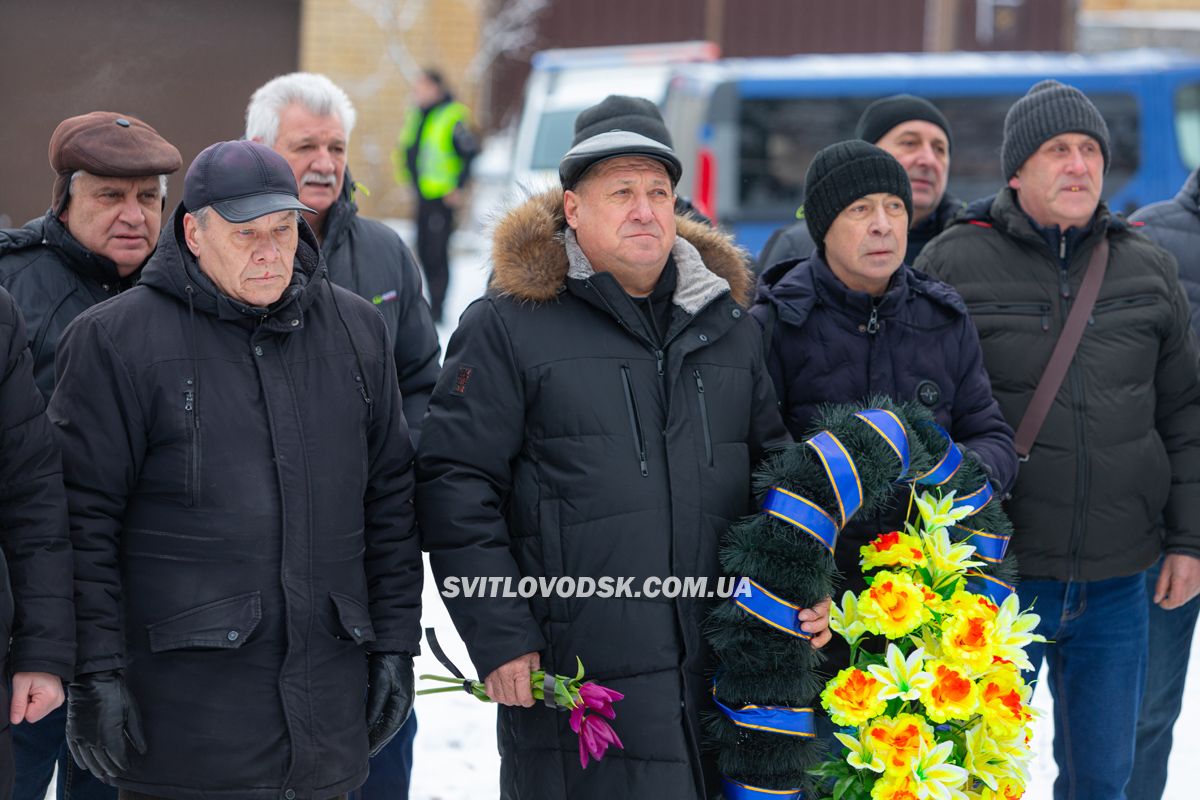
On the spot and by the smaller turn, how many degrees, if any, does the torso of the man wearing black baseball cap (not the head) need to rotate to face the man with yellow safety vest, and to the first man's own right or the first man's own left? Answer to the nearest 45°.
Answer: approximately 135° to the first man's own left

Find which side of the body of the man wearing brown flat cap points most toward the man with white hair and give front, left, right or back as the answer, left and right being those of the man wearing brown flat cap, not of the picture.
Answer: left

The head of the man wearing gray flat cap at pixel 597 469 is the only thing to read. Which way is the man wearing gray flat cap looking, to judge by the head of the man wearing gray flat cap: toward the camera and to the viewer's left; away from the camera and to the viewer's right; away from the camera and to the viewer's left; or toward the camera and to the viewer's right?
toward the camera and to the viewer's right

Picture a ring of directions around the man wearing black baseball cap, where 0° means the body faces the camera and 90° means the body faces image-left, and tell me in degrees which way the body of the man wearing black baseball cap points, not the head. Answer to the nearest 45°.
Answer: approximately 315°

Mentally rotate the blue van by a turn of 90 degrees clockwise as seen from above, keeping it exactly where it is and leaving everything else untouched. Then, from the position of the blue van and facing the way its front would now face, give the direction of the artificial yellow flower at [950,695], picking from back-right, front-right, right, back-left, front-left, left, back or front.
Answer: front

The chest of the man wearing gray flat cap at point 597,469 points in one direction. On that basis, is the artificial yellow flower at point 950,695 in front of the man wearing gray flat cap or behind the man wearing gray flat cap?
in front

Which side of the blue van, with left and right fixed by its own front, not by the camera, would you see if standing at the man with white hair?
right

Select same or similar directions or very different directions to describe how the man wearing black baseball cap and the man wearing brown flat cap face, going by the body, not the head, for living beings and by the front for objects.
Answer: same or similar directions

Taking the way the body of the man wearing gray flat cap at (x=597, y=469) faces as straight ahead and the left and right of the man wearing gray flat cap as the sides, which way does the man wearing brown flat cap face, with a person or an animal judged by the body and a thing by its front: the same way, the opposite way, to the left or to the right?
the same way

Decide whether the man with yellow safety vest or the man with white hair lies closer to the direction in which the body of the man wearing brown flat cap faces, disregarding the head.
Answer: the man with white hair

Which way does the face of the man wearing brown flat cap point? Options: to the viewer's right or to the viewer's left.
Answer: to the viewer's right

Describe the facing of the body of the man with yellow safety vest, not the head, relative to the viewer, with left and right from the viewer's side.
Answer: facing the viewer and to the left of the viewer

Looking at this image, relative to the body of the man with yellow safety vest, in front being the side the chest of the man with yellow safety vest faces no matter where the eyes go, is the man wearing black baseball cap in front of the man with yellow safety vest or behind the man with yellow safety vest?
in front

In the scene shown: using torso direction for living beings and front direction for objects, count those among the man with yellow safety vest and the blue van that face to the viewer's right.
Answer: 1

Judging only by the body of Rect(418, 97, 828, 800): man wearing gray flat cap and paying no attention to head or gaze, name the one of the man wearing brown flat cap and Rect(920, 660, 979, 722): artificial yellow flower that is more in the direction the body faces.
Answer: the artificial yellow flower

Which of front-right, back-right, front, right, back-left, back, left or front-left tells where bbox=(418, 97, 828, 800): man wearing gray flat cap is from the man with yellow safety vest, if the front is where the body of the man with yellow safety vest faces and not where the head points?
front-left

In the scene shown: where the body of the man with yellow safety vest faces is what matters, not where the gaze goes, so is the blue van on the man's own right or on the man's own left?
on the man's own left
